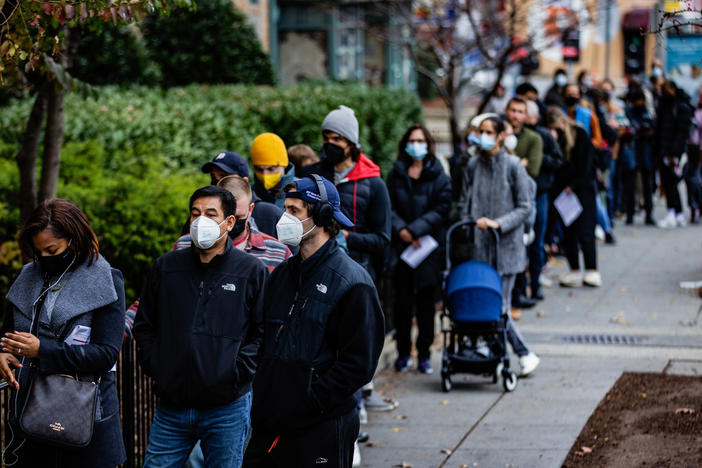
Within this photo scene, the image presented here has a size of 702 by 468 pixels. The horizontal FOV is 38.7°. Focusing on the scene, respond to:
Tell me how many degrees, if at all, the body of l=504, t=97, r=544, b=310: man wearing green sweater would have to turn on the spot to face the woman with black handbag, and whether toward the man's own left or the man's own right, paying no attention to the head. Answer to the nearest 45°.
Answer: approximately 45° to the man's own left

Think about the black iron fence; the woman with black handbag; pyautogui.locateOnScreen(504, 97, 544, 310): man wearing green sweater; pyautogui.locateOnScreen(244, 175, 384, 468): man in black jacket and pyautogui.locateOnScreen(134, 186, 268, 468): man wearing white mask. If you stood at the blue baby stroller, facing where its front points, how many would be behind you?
1

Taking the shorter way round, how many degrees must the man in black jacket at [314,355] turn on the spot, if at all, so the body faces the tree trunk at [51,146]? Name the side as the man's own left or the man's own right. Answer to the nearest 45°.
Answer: approximately 90° to the man's own right

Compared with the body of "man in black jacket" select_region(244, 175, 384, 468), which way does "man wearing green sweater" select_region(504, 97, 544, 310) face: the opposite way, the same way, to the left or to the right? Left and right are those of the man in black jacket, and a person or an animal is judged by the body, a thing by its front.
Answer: the same way

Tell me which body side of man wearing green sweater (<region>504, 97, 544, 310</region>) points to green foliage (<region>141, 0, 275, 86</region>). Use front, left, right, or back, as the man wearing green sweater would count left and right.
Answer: right

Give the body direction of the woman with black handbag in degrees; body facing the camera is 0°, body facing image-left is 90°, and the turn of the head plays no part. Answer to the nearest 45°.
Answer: approximately 45°

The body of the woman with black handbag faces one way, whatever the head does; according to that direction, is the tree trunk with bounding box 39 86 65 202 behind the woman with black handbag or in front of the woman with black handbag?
behind

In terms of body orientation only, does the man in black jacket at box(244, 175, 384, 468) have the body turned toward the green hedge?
no

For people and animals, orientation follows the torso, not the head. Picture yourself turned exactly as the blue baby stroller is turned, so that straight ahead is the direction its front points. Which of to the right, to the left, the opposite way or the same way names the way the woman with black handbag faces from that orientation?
the same way

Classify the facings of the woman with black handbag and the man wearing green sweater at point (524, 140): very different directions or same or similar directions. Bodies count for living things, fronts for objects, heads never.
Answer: same or similar directions

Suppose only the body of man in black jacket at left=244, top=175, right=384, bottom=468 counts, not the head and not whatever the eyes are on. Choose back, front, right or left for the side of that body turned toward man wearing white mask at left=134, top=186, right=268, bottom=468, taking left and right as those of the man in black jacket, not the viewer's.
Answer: right

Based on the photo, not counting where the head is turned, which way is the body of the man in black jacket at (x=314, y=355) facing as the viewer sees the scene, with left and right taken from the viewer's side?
facing the viewer and to the left of the viewer

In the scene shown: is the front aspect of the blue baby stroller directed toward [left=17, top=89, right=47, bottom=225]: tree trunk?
no

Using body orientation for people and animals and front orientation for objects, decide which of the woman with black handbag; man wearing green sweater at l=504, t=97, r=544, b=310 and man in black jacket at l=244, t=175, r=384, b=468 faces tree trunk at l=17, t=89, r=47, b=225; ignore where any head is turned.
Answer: the man wearing green sweater

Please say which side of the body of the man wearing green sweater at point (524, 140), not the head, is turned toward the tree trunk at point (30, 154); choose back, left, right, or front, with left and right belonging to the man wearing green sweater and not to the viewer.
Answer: front

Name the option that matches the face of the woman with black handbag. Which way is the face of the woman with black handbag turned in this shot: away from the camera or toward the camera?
toward the camera

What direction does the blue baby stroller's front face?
toward the camera

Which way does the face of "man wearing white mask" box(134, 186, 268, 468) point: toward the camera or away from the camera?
toward the camera
